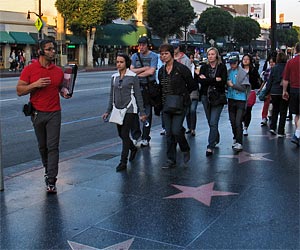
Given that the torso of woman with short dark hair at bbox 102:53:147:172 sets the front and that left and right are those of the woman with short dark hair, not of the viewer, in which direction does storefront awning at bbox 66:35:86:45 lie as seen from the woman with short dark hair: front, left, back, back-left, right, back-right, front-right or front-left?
back-right

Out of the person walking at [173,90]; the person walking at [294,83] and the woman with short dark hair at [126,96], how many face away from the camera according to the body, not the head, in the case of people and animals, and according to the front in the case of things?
1

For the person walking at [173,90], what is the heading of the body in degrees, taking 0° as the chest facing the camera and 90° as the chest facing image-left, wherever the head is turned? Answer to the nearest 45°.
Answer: approximately 45°

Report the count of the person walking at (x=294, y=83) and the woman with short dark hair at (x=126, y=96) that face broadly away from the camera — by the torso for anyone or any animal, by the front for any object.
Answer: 1

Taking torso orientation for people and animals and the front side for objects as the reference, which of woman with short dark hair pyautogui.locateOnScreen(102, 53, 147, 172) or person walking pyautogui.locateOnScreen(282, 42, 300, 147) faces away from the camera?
the person walking

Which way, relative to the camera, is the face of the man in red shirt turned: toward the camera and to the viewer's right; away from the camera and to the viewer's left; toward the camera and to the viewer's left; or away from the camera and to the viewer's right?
toward the camera and to the viewer's right

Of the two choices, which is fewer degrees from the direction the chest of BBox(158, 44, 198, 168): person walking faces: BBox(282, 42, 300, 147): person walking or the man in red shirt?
the man in red shirt

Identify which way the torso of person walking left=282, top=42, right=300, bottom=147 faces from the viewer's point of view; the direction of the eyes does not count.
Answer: away from the camera
